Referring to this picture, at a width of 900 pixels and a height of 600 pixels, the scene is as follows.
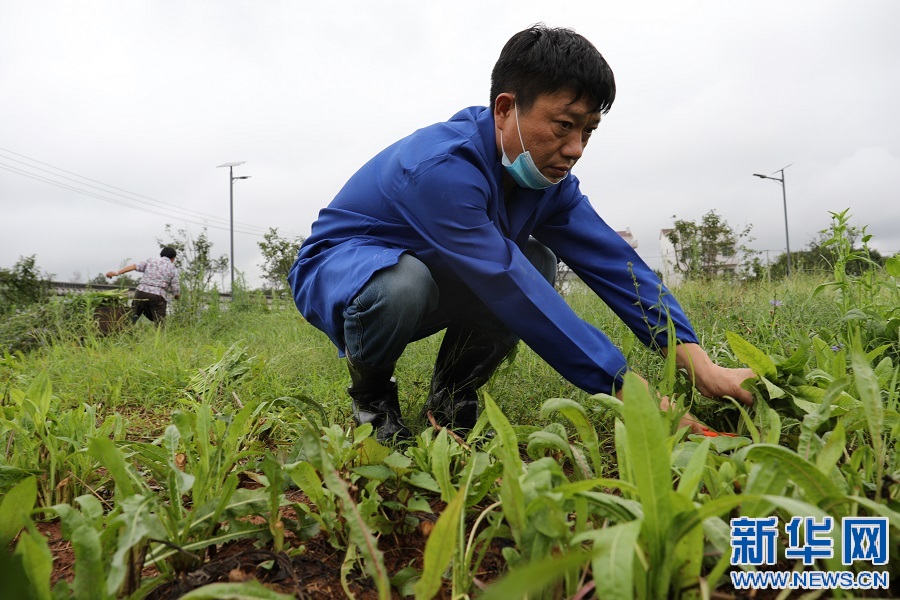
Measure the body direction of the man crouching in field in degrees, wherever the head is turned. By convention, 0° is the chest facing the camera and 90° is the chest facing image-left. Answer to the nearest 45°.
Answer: approximately 315°

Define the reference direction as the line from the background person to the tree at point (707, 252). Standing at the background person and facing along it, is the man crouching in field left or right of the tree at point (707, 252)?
right

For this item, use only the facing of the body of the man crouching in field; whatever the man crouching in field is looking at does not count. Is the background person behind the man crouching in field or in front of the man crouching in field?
behind
